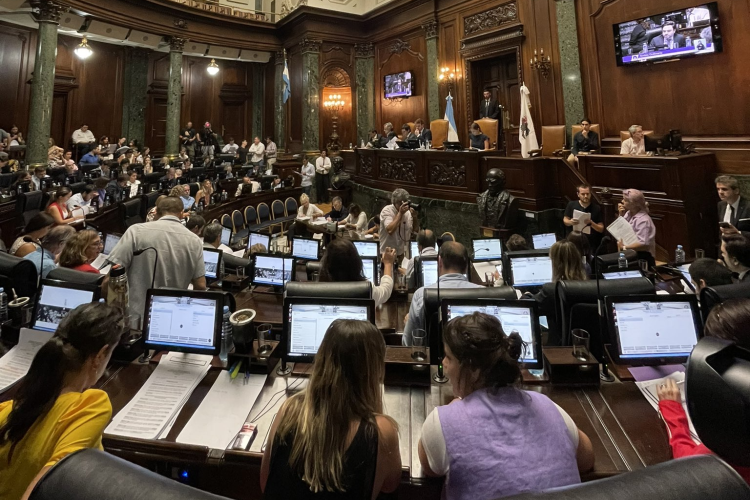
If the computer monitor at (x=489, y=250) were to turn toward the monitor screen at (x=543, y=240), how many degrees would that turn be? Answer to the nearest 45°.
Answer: approximately 135° to its left

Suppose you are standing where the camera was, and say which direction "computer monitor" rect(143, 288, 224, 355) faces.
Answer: facing the viewer

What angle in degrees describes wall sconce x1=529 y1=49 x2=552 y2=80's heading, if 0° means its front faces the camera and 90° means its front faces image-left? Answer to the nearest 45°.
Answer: approximately 45°

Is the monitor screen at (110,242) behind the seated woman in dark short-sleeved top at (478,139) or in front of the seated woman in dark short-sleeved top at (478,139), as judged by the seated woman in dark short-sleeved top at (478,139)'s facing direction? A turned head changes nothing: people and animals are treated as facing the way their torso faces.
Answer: in front

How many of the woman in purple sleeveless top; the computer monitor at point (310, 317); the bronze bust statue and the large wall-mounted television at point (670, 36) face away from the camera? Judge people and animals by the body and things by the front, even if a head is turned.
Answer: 1

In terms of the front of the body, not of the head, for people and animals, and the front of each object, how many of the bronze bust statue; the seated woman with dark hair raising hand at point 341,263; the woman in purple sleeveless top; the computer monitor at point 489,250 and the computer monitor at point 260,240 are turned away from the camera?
2

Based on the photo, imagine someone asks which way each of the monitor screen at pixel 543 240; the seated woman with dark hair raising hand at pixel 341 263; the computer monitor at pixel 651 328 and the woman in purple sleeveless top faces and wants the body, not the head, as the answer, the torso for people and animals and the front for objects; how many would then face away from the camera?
2

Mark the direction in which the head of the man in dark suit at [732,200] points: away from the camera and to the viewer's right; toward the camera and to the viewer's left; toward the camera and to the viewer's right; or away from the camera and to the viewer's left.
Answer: toward the camera and to the viewer's left

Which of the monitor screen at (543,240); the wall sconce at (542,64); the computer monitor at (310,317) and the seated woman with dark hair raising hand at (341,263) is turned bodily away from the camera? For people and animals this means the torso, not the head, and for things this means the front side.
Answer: the seated woman with dark hair raising hand

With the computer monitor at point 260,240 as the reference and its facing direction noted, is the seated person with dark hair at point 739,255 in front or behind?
in front

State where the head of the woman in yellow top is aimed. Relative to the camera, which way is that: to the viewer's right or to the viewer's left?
to the viewer's right

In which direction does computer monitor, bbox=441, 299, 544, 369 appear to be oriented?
toward the camera

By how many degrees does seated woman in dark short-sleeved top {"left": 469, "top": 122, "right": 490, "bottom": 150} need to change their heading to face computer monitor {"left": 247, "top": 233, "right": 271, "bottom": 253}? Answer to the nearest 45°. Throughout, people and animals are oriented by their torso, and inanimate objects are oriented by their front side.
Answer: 0° — they already face it

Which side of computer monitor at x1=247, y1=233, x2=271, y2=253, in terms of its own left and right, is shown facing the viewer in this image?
front

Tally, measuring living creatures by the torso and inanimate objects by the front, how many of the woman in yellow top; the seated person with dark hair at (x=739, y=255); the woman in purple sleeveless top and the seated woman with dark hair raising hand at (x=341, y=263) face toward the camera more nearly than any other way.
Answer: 0

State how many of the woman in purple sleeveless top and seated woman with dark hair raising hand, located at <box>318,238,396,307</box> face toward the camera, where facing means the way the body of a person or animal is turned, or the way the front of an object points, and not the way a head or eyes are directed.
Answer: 0

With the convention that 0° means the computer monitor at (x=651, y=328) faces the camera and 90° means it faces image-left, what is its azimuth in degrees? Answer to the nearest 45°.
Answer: approximately 0°
